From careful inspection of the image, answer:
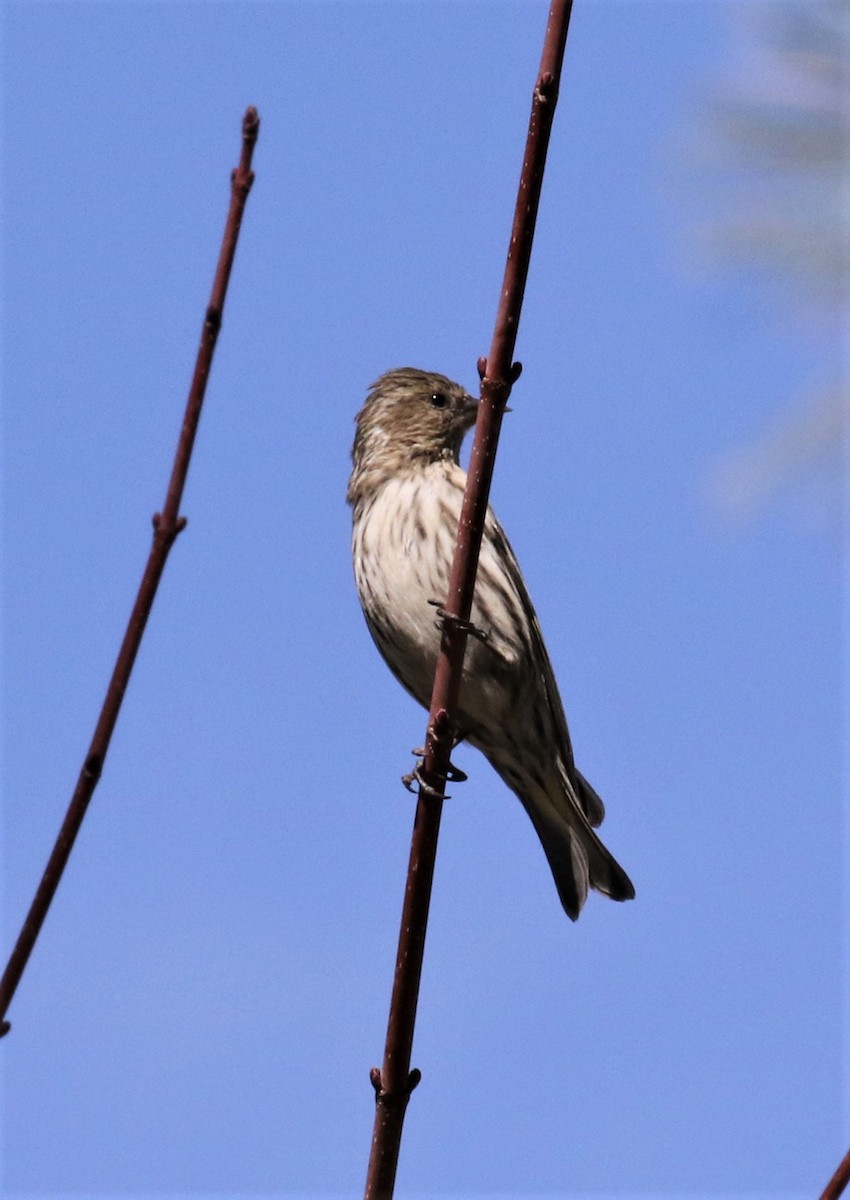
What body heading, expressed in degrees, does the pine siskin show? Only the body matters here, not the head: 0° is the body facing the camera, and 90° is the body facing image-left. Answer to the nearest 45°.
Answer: approximately 45°

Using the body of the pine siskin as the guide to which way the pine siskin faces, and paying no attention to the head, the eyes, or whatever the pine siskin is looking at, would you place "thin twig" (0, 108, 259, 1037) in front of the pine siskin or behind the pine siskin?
in front

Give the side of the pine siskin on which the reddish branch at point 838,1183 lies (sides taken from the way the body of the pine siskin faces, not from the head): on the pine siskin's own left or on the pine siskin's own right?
on the pine siskin's own left
